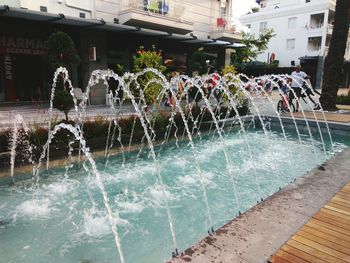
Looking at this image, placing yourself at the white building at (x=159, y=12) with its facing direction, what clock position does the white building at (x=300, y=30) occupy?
the white building at (x=300, y=30) is roughly at 9 o'clock from the white building at (x=159, y=12).

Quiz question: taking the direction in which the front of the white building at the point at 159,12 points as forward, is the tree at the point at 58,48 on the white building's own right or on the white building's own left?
on the white building's own right

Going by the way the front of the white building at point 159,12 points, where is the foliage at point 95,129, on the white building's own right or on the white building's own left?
on the white building's own right

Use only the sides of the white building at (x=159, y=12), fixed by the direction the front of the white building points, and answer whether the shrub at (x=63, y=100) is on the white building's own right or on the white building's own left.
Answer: on the white building's own right

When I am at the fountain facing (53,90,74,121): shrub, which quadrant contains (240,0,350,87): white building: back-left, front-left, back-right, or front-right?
front-right
